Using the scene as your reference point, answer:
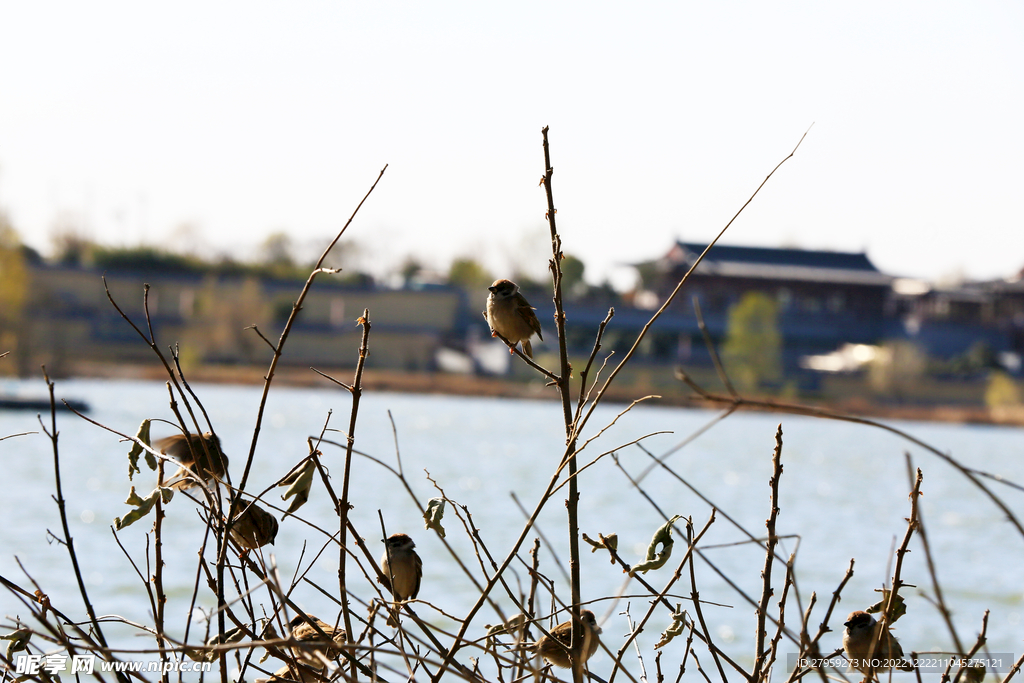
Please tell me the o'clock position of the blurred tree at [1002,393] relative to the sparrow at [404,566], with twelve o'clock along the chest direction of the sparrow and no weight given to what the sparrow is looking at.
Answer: The blurred tree is roughly at 7 o'clock from the sparrow.

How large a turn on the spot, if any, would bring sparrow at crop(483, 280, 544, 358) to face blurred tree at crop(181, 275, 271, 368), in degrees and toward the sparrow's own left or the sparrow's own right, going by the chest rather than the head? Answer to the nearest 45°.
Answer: approximately 135° to the sparrow's own right

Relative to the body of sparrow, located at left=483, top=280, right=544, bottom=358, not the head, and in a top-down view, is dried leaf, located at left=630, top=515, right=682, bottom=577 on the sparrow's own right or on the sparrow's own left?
on the sparrow's own left

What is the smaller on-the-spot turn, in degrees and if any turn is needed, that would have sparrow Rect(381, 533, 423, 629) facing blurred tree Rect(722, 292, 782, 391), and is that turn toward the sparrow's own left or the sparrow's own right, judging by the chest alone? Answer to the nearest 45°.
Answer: approximately 180°

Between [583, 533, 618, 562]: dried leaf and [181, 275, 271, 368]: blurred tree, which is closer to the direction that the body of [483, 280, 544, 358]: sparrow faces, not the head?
the dried leaf

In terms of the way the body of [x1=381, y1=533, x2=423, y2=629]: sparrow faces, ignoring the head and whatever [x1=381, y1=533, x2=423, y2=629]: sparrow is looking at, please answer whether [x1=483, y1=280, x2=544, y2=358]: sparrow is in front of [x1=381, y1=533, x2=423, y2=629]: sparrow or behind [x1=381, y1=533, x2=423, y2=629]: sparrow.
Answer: behind

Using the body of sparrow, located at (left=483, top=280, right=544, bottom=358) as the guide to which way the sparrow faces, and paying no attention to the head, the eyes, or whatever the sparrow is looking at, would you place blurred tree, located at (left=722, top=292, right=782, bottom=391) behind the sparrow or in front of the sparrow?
behind

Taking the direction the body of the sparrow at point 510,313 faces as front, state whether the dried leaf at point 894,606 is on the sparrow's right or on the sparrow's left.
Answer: on the sparrow's left

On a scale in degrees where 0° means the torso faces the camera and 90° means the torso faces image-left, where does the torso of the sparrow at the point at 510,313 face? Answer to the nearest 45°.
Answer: approximately 45°

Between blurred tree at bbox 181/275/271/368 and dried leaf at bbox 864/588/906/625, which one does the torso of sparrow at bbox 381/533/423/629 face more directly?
the dried leaf
